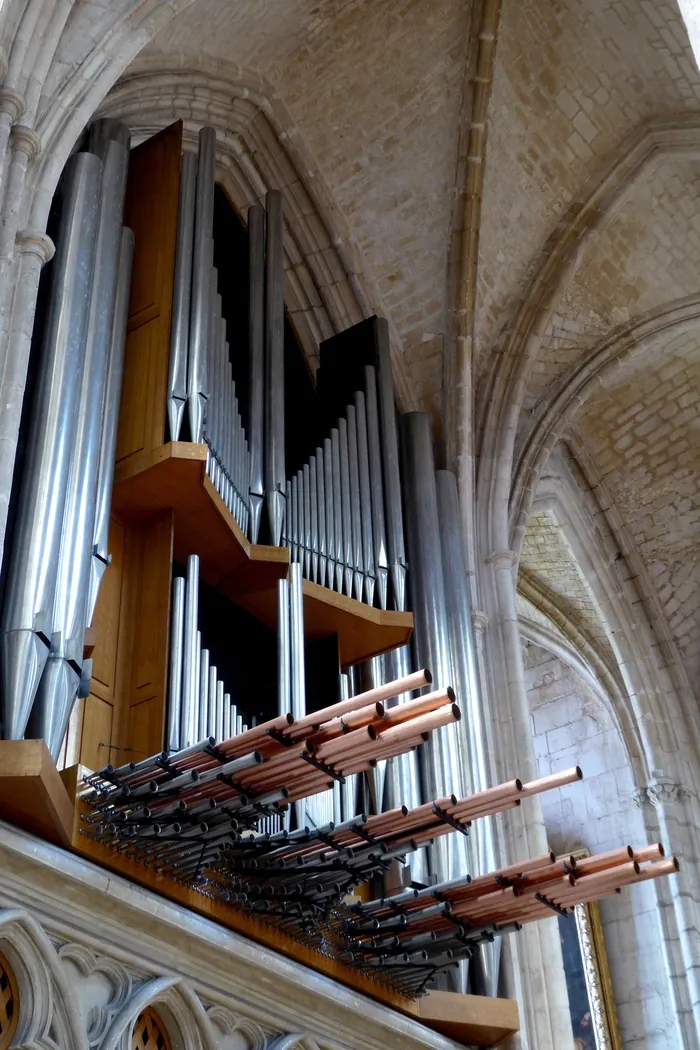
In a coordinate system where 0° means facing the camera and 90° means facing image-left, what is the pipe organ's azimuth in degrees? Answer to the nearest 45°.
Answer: approximately 315°

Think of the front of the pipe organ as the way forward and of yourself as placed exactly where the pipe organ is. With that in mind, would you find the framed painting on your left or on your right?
on your left
